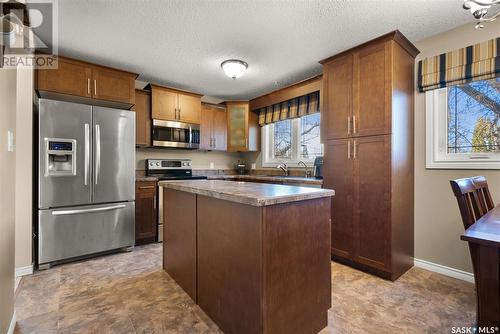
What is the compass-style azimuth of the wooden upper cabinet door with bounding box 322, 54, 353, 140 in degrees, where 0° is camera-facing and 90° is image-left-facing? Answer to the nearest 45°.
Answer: approximately 45°

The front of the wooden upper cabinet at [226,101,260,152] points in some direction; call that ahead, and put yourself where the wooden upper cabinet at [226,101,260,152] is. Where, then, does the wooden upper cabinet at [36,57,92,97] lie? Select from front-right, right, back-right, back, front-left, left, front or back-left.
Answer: front-right

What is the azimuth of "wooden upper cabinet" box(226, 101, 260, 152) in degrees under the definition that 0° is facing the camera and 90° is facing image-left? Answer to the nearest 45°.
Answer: approximately 0°

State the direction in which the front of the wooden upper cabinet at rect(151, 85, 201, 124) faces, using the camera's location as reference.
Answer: facing the viewer and to the right of the viewer

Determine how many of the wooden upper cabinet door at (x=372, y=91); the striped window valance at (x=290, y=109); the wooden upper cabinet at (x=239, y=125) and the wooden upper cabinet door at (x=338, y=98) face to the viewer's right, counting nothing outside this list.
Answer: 0

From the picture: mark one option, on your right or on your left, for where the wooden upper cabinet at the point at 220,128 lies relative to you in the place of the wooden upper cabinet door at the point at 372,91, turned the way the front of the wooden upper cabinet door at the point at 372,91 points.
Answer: on your right

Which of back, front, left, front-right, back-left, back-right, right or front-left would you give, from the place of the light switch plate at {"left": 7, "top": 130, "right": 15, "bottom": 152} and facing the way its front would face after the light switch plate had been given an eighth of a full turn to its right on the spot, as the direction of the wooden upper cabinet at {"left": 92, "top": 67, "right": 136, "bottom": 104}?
back-left

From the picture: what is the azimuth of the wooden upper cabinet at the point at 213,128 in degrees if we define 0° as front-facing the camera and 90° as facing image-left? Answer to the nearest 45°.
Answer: approximately 315°

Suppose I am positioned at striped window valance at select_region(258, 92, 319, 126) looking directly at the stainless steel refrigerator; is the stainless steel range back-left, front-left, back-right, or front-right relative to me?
front-right

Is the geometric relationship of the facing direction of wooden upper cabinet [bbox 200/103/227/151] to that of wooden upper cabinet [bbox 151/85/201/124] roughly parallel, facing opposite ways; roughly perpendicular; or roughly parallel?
roughly parallel

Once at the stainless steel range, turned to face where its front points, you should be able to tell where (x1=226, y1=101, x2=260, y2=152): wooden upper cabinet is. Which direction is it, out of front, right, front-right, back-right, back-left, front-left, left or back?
front-left

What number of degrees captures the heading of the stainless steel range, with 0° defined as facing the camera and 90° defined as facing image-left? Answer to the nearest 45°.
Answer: approximately 315°

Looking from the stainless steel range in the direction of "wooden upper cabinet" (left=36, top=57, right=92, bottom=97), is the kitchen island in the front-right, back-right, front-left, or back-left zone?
front-left

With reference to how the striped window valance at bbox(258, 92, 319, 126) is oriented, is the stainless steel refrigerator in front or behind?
in front

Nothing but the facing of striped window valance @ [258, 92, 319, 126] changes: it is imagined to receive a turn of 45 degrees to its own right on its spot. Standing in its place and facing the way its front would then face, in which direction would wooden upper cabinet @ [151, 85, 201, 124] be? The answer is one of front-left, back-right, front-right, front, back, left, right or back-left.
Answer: front

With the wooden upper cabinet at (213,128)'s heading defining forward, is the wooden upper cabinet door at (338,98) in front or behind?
in front

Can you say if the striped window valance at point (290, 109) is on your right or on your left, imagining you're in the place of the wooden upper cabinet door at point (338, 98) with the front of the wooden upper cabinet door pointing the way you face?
on your right
